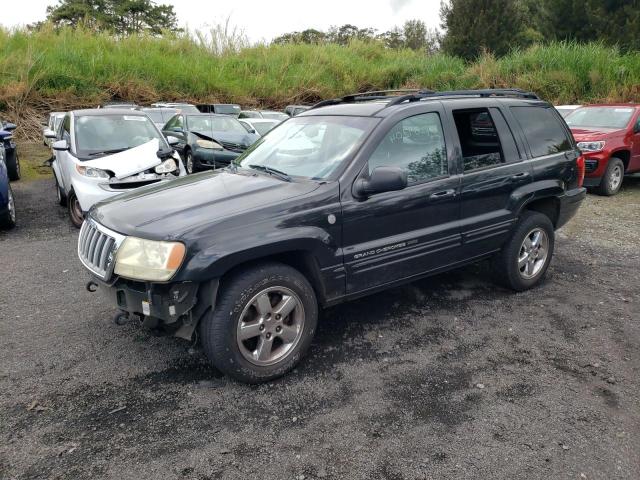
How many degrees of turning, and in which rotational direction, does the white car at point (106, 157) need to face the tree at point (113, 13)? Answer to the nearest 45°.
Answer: approximately 135° to its left

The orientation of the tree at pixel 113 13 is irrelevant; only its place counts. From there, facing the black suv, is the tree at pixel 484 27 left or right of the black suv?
left

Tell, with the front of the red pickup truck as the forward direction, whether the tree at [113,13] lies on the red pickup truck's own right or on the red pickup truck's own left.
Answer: on the red pickup truck's own right

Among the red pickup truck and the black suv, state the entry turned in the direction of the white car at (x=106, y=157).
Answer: the red pickup truck

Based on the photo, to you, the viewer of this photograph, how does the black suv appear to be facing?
facing the viewer and to the left of the viewer

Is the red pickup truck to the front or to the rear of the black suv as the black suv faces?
to the rear

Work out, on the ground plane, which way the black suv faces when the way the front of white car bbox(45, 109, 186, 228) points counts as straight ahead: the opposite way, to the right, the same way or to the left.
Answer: to the right

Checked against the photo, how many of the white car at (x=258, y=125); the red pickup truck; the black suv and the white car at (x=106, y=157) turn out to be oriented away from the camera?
0

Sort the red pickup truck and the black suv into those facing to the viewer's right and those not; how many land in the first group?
0

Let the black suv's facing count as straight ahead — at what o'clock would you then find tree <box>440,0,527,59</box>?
The tree is roughly at 5 o'clock from the black suv.

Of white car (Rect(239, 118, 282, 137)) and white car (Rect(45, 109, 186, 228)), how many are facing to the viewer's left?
0

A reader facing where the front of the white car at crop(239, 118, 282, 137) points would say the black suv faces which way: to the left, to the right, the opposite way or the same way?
to the right

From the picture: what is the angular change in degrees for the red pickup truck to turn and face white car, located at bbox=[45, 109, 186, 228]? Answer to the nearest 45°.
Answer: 0° — it already faces it

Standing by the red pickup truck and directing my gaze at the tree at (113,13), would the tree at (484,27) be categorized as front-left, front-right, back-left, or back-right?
front-right

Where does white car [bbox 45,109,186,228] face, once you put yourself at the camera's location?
facing the viewer and to the right of the viewer
